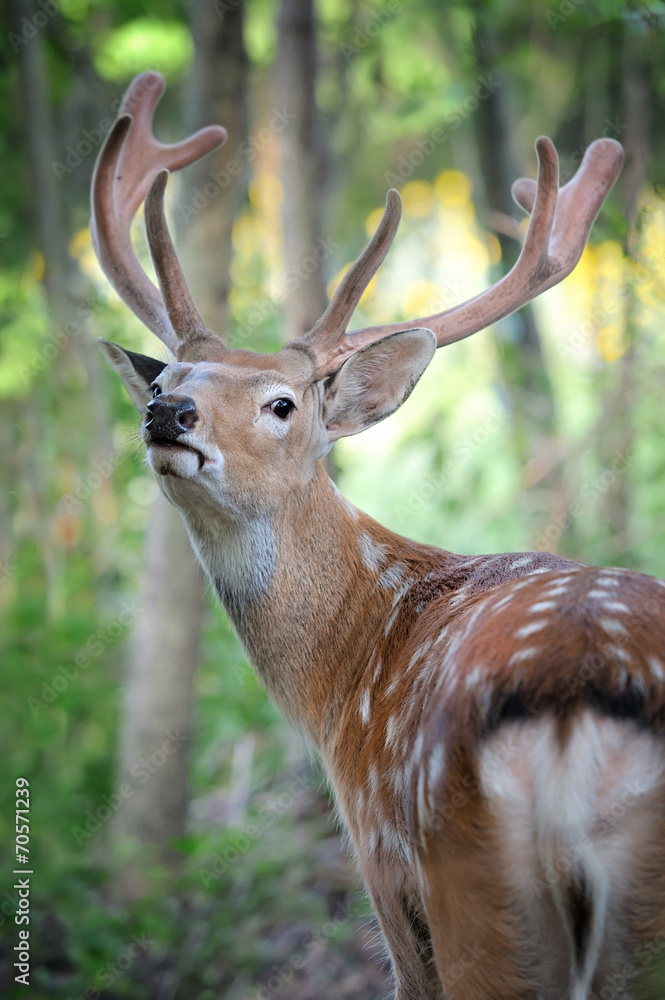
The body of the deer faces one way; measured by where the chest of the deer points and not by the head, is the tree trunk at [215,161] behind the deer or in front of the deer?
in front

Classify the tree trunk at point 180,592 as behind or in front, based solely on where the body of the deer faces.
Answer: in front

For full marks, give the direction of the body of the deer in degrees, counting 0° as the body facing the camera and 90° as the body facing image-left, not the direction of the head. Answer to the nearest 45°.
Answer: approximately 135°
